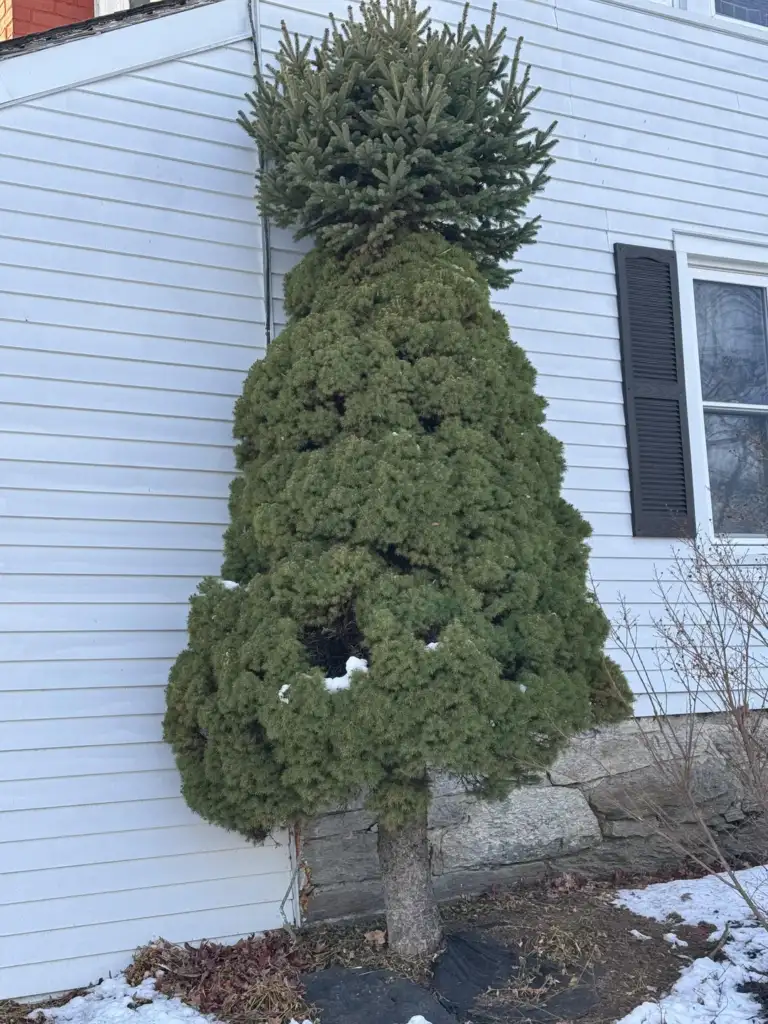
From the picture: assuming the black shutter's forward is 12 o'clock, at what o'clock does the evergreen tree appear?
The evergreen tree is roughly at 1 o'clock from the black shutter.

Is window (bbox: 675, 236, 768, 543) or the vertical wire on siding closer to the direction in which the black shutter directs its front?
the vertical wire on siding

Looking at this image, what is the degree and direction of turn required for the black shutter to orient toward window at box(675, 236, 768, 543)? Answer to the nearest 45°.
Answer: approximately 135° to its left

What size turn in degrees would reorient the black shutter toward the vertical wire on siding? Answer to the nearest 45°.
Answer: approximately 45° to its right

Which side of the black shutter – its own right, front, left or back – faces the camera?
front

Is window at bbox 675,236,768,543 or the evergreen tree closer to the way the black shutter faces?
the evergreen tree
